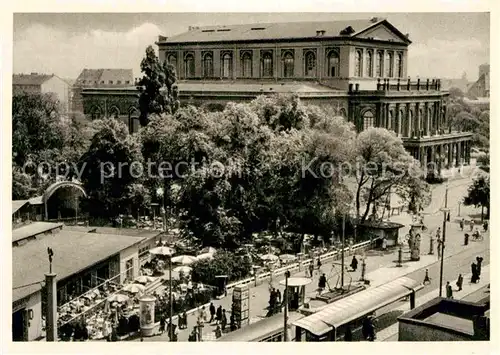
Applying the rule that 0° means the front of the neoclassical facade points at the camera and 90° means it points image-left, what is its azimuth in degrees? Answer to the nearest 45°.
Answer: approximately 315°

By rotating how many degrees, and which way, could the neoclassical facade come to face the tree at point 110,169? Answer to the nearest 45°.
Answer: approximately 135° to its right

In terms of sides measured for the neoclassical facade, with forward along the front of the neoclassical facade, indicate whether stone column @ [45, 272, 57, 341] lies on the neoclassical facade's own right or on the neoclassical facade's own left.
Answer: on the neoclassical facade's own right
